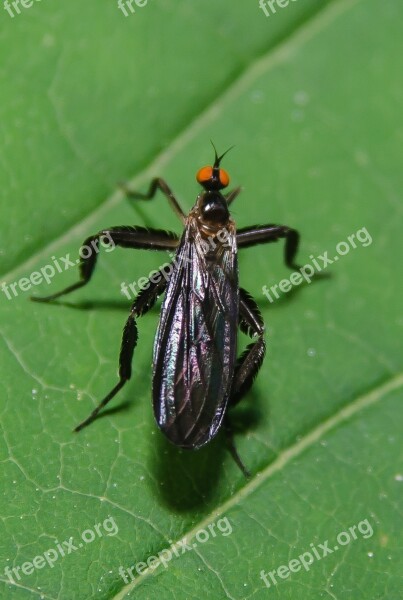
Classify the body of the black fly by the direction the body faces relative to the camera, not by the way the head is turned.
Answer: away from the camera
